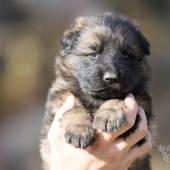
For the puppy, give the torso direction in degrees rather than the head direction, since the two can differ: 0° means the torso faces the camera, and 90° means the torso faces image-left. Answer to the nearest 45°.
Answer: approximately 0°
